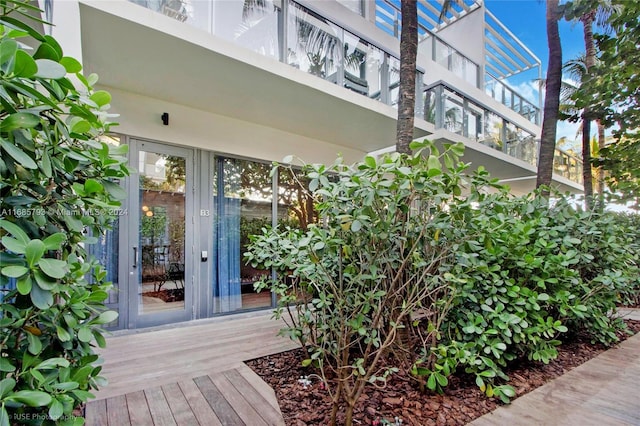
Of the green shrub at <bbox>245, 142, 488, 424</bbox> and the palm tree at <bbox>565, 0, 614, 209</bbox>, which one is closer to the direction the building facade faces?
the green shrub

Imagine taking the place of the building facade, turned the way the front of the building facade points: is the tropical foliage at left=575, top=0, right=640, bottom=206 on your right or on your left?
on your left

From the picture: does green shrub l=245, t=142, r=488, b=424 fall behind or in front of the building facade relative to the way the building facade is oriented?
in front

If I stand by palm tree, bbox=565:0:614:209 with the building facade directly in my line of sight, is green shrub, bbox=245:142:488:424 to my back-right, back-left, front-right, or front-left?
front-left

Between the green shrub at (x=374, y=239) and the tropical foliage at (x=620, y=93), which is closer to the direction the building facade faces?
the green shrub
